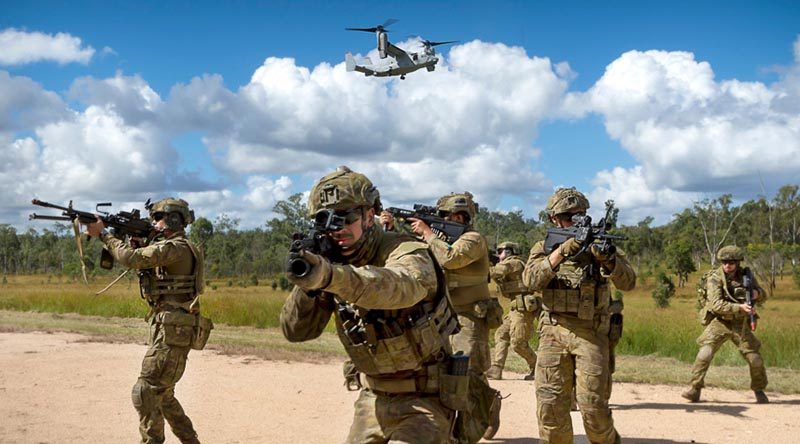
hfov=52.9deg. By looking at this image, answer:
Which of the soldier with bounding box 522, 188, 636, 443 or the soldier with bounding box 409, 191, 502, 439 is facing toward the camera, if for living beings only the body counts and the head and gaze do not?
the soldier with bounding box 522, 188, 636, 443

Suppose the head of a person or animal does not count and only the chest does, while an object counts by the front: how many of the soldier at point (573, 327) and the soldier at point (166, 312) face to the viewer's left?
1

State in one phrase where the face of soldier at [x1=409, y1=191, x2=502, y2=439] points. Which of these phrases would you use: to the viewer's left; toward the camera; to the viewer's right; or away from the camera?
to the viewer's left

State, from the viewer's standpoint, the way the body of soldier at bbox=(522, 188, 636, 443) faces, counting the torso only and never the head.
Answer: toward the camera

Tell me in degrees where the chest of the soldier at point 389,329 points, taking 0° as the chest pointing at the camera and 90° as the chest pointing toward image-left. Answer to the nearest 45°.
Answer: approximately 45°

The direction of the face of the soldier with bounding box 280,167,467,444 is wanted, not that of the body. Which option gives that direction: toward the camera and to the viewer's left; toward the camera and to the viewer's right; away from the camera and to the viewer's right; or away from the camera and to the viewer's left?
toward the camera and to the viewer's left

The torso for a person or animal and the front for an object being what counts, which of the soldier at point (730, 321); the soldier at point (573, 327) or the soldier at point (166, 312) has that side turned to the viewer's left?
the soldier at point (166, 312)

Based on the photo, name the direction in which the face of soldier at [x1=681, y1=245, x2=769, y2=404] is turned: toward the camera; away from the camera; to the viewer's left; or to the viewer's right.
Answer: toward the camera

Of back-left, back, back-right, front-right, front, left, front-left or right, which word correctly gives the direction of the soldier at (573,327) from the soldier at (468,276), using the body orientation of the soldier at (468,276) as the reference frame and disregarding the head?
back-left

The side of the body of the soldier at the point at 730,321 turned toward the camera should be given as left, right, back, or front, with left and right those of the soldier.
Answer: front

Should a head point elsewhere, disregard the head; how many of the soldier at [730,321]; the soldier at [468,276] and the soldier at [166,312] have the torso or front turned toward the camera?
1

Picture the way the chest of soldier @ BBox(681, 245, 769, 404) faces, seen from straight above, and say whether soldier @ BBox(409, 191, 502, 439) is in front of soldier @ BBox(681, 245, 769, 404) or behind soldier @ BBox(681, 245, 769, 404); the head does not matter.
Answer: in front

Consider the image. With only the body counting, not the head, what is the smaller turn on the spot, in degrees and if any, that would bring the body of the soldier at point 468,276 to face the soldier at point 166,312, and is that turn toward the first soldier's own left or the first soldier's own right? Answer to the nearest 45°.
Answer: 0° — they already face them

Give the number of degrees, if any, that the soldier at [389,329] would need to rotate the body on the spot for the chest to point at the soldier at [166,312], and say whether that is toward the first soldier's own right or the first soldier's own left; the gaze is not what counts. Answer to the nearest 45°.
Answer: approximately 90° to the first soldier's own right

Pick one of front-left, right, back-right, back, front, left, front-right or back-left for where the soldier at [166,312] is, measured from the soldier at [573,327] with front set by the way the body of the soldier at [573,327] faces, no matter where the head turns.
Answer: right

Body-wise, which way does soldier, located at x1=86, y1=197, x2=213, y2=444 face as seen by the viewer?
to the viewer's left

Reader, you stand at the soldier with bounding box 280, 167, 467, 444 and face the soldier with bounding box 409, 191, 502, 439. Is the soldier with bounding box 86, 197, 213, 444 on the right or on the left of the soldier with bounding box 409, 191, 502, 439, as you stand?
left

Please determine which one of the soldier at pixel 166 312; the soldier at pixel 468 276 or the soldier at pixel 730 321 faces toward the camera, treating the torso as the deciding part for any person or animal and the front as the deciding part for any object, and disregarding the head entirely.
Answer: the soldier at pixel 730 321

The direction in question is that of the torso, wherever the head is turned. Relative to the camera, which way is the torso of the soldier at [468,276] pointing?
to the viewer's left
